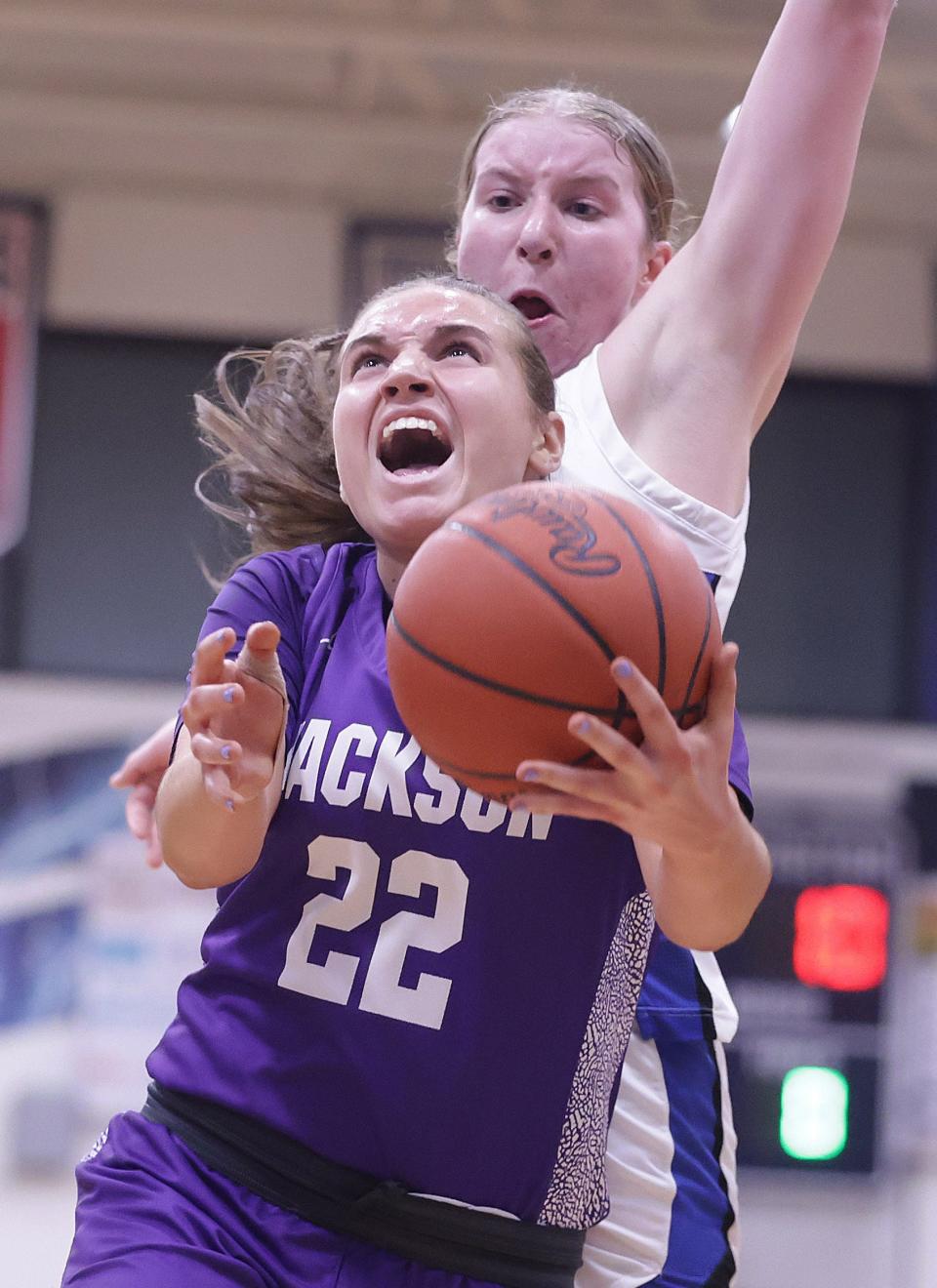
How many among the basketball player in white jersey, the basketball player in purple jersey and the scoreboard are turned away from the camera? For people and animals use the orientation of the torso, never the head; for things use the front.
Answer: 0

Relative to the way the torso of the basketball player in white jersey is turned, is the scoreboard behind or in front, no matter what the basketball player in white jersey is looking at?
behind

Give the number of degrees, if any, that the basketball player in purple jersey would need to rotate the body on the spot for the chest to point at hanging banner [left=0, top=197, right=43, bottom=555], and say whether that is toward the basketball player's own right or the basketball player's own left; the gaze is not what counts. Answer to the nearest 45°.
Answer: approximately 135° to the basketball player's own right

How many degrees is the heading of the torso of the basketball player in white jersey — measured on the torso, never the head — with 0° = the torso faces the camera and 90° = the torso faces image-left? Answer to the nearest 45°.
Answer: approximately 45°

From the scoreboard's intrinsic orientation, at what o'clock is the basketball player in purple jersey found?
The basketball player in purple jersey is roughly at 12 o'clock from the scoreboard.

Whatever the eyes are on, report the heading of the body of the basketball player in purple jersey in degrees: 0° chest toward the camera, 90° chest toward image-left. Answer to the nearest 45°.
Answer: approximately 45°

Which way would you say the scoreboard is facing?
toward the camera

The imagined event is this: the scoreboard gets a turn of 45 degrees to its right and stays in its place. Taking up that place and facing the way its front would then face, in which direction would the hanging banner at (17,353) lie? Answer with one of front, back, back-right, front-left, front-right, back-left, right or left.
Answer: front-right

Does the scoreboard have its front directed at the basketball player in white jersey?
yes
